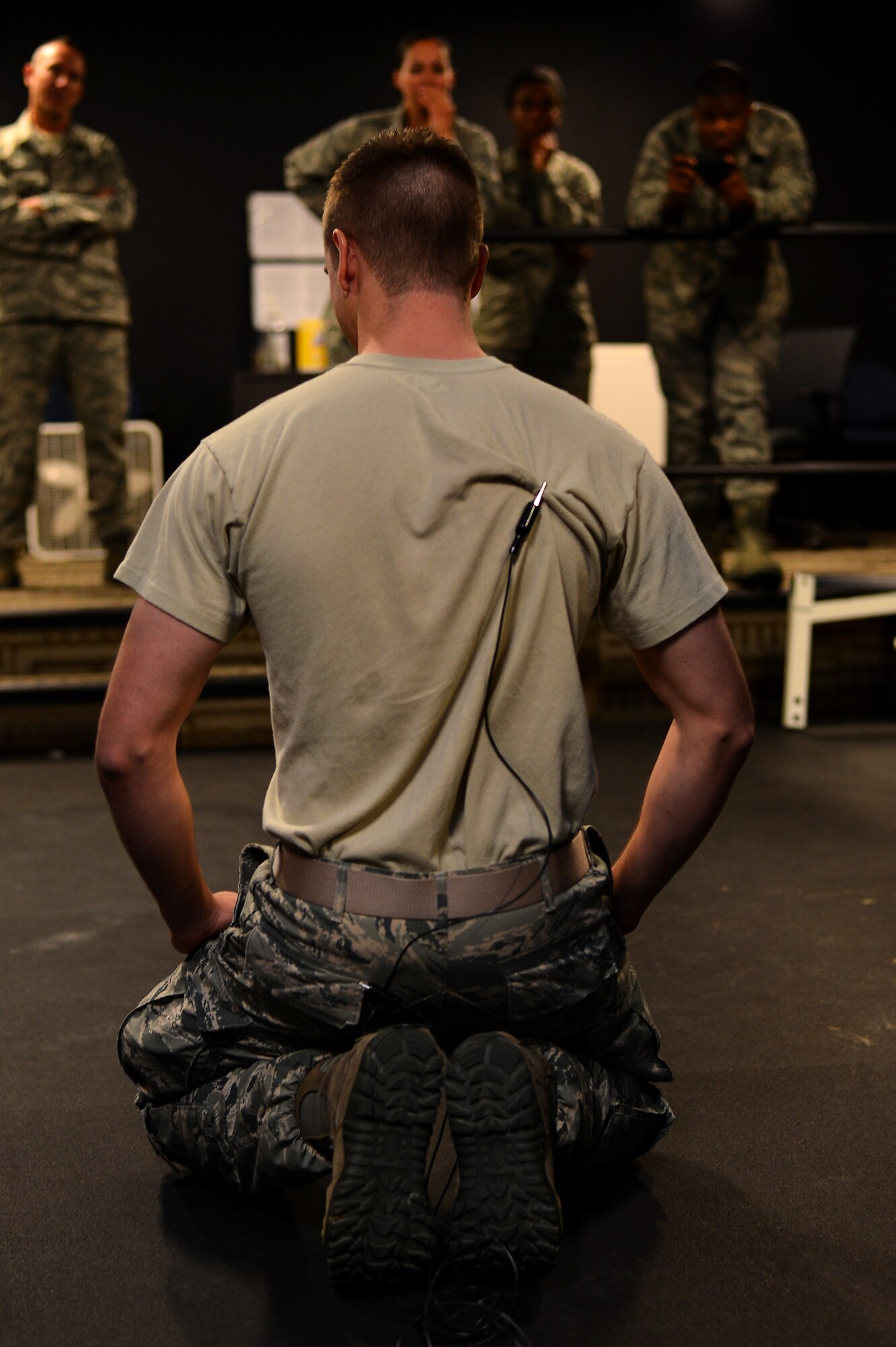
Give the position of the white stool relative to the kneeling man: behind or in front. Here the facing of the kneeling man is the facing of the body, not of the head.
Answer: in front

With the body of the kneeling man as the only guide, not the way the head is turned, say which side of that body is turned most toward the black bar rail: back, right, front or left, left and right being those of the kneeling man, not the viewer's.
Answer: front

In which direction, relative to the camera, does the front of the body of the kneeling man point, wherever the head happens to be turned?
away from the camera
